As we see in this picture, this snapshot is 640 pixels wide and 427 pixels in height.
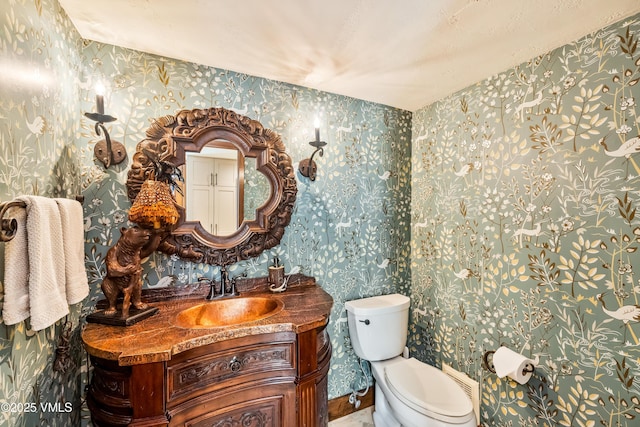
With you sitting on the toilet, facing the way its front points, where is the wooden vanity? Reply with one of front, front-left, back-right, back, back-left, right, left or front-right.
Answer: right

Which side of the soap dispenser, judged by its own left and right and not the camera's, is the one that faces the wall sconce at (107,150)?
right

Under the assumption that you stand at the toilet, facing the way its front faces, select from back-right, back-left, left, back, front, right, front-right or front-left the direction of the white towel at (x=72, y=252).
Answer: right

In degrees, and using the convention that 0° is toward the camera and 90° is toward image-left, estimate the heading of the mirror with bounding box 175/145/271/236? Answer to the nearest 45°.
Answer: approximately 0°

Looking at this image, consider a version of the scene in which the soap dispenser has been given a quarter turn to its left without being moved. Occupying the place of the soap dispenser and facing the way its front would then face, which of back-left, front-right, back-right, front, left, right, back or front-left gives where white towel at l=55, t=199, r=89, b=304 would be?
back-right

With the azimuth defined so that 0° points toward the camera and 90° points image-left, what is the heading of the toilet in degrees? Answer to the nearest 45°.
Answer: approximately 315°

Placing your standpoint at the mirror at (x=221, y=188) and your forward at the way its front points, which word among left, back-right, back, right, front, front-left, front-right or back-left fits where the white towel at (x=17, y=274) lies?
front-right

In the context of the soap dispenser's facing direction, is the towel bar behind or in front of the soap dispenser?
in front

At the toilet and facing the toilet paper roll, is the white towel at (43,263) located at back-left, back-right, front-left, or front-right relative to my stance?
back-right

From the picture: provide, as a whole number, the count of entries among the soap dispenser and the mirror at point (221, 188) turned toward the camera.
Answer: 2
